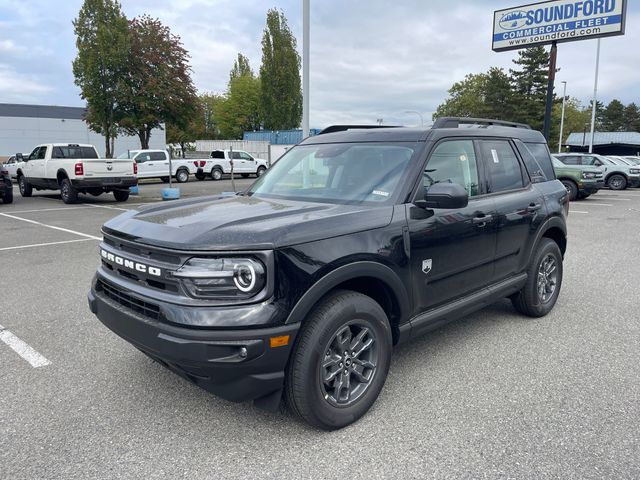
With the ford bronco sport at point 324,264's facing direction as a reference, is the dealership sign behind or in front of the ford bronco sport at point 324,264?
behind

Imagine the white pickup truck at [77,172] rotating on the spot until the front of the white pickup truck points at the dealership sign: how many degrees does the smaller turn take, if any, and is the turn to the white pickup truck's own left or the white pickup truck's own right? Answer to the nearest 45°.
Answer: approximately 135° to the white pickup truck's own right

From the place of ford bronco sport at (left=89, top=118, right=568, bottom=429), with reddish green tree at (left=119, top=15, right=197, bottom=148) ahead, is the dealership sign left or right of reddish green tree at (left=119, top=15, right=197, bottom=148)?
right

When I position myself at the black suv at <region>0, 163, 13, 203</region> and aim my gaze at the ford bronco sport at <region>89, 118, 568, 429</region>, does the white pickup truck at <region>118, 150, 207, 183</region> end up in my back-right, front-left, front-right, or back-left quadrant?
back-left

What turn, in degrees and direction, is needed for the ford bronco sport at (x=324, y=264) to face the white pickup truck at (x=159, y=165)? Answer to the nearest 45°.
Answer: approximately 135° to its right

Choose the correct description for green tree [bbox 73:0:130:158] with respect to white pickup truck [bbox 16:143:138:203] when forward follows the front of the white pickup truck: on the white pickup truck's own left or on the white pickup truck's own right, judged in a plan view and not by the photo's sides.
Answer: on the white pickup truck's own right

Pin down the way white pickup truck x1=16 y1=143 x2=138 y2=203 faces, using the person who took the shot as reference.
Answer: facing away from the viewer and to the left of the viewer
